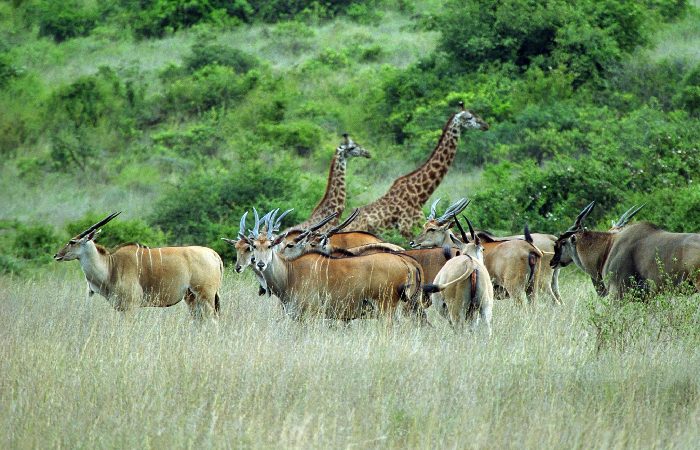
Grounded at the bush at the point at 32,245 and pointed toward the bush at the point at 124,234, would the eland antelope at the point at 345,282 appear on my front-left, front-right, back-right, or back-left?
front-right

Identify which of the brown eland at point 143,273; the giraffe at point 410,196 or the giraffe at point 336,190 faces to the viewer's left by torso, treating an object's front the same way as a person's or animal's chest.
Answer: the brown eland

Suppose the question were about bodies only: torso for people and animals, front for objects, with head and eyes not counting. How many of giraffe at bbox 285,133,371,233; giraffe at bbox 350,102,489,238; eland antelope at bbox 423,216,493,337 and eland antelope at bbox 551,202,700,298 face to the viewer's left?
1

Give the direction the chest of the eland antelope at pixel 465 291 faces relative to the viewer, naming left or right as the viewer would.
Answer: facing away from the viewer

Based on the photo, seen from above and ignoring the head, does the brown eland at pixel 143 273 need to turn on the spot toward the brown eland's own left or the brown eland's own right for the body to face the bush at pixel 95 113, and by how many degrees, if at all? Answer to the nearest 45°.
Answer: approximately 90° to the brown eland's own right

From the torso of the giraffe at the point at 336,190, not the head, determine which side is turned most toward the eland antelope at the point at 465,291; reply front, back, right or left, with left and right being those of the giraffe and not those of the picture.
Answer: right

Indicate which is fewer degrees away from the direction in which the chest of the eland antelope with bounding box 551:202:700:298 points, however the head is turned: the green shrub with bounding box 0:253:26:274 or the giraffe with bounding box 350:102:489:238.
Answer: the green shrub

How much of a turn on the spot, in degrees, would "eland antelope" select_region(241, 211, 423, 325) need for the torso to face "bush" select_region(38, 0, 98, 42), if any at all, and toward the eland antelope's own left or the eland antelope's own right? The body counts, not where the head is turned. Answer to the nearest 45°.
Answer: approximately 90° to the eland antelope's own right

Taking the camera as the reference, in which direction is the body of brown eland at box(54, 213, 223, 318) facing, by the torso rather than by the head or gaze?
to the viewer's left

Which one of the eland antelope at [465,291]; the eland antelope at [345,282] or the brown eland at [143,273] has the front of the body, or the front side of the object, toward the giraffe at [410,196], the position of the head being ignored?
the eland antelope at [465,291]

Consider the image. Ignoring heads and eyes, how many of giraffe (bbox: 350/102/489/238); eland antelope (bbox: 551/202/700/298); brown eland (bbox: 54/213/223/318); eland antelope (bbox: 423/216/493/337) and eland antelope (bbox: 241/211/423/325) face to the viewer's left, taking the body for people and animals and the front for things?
3

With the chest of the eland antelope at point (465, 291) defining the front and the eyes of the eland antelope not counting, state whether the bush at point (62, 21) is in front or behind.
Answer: in front

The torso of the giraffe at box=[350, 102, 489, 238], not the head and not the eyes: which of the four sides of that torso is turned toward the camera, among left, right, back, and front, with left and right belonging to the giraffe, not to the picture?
right

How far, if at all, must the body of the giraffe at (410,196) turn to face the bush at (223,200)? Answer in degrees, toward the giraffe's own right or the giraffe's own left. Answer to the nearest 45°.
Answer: approximately 135° to the giraffe's own left

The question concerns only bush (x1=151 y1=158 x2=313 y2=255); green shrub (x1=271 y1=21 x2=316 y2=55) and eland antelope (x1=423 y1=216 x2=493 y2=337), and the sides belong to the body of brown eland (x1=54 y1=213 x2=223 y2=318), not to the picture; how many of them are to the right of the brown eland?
2

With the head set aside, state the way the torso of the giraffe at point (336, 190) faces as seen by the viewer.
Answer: to the viewer's right
